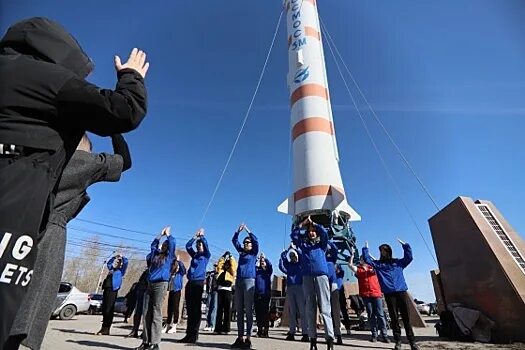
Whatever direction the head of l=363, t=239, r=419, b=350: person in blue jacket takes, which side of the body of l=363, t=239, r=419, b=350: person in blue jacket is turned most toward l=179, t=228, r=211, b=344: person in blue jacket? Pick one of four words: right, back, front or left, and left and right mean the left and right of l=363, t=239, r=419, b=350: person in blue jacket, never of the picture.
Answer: right

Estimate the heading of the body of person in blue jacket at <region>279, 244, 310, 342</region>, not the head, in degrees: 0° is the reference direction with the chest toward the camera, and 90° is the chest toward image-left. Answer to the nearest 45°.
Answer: approximately 0°

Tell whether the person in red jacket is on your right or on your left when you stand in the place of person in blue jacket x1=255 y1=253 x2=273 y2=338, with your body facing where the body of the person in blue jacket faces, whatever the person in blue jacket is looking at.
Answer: on your left

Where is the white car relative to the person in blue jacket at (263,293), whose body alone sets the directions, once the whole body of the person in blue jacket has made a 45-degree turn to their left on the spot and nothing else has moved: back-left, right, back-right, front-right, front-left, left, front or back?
back

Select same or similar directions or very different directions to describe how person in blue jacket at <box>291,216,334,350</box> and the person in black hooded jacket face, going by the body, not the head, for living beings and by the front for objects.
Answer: very different directions

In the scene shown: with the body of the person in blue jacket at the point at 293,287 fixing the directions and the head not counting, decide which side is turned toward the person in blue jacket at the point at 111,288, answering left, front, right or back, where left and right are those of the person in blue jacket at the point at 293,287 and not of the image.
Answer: right
